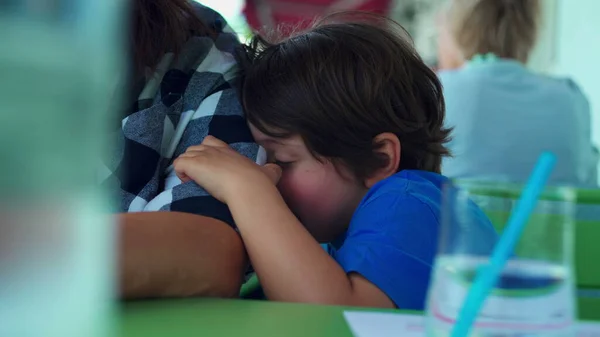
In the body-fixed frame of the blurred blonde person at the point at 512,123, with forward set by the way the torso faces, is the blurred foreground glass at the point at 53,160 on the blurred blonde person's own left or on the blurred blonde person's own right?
on the blurred blonde person's own left

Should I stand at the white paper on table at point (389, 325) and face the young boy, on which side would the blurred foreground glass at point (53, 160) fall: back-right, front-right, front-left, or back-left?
back-left

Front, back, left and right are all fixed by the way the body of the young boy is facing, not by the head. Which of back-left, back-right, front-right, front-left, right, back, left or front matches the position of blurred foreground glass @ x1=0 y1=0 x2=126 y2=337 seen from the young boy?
left

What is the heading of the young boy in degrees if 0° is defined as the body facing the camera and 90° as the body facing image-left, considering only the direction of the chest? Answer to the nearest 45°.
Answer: approximately 90°

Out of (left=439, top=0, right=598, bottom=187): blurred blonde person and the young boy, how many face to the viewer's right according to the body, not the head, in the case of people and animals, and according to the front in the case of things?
0

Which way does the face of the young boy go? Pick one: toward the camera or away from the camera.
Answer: toward the camera

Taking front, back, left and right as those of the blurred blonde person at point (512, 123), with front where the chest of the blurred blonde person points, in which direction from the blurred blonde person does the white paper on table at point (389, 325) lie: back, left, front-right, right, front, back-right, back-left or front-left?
back-left

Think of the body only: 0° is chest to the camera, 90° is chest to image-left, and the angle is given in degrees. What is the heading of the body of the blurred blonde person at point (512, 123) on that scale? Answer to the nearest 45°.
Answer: approximately 135°

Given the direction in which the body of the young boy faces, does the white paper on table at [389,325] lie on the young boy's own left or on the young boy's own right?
on the young boy's own left

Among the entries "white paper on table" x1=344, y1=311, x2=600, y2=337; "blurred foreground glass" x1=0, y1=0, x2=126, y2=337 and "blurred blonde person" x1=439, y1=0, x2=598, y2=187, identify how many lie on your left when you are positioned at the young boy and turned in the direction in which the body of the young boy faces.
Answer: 2

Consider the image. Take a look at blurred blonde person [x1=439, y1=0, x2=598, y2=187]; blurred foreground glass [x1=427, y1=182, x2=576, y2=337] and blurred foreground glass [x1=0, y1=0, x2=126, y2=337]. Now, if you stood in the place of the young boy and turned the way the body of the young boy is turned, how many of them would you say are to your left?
2

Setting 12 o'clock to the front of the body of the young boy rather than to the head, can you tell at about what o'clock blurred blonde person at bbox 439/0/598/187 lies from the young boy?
The blurred blonde person is roughly at 4 o'clock from the young boy.
